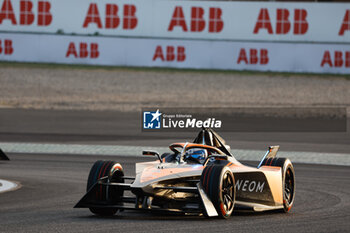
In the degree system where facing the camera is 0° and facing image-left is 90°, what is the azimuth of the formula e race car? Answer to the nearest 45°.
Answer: approximately 45°

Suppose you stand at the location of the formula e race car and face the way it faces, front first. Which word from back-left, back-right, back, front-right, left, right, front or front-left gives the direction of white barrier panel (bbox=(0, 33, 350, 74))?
back-right

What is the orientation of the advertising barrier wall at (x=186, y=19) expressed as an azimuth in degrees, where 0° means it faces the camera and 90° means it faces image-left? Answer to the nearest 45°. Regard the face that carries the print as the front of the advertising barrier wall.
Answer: approximately 0°

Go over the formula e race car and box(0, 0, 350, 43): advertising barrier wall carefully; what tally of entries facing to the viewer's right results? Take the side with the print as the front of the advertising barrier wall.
0

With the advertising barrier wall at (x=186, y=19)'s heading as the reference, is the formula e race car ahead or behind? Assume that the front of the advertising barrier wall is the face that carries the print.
ahead

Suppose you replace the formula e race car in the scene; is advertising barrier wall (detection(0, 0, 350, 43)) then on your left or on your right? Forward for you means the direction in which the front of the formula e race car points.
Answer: on your right
